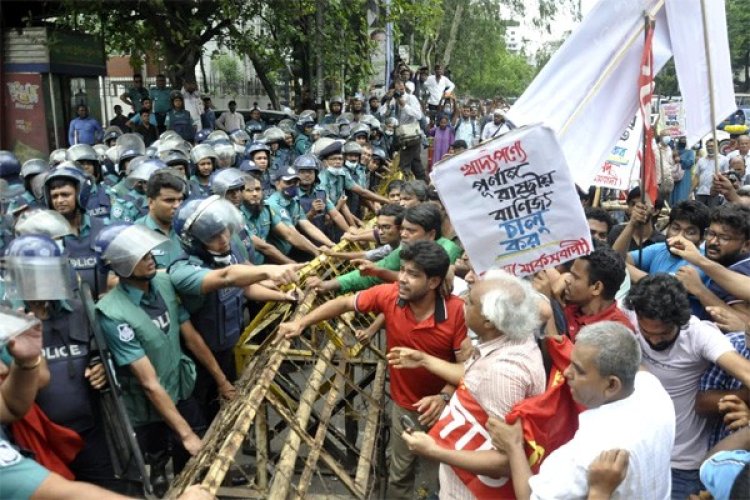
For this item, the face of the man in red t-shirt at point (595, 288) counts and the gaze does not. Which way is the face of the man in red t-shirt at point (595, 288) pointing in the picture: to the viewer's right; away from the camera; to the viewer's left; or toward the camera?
to the viewer's left

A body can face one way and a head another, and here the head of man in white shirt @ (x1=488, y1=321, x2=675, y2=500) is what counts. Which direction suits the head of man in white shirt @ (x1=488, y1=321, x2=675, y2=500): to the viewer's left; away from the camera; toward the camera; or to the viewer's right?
to the viewer's left

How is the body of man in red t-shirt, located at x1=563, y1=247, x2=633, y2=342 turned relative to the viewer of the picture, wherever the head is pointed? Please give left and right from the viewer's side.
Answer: facing to the left of the viewer

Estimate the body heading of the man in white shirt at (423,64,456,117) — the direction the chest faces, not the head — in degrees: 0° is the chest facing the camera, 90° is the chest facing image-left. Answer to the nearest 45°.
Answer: approximately 0°

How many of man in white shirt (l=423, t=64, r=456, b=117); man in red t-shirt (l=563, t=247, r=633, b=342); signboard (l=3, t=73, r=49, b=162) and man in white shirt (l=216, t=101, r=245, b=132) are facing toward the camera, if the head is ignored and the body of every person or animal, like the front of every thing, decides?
3

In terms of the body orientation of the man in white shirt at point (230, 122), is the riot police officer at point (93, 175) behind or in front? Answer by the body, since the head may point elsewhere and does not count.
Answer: in front

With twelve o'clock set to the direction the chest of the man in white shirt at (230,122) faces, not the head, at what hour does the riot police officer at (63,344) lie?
The riot police officer is roughly at 12 o'clock from the man in white shirt.

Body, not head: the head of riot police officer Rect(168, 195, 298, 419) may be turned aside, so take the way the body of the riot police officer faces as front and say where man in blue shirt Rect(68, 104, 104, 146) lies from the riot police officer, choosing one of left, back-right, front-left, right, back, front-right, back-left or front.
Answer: back-left
